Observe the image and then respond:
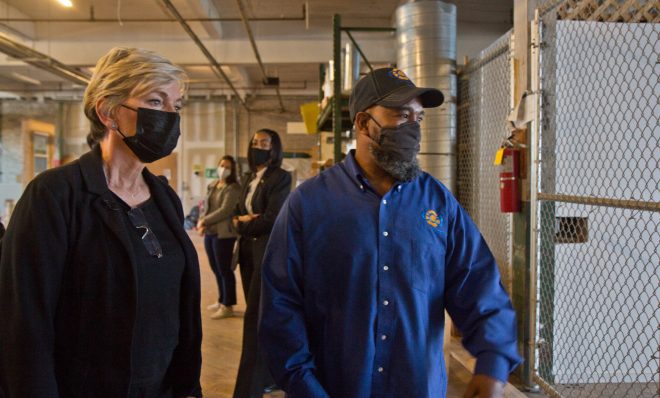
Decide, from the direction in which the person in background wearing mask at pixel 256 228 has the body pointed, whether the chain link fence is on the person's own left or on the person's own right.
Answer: on the person's own left

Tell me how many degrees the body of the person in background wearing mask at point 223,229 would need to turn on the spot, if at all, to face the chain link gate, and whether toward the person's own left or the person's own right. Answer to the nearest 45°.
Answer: approximately 90° to the person's own left

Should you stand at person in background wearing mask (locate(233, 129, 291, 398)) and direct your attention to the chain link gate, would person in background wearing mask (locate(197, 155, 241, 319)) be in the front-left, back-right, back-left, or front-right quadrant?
back-left

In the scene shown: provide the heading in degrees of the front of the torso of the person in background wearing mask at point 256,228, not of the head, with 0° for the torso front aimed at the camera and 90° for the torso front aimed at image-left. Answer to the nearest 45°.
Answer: approximately 45°

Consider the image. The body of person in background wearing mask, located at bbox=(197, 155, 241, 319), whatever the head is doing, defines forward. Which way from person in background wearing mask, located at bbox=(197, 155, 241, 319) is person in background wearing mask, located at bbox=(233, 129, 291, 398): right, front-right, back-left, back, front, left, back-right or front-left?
front-left

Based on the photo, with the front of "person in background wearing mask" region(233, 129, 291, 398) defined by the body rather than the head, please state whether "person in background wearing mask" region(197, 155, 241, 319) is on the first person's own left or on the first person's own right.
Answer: on the first person's own right

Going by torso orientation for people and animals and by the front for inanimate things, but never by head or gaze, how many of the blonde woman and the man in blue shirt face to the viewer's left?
0
